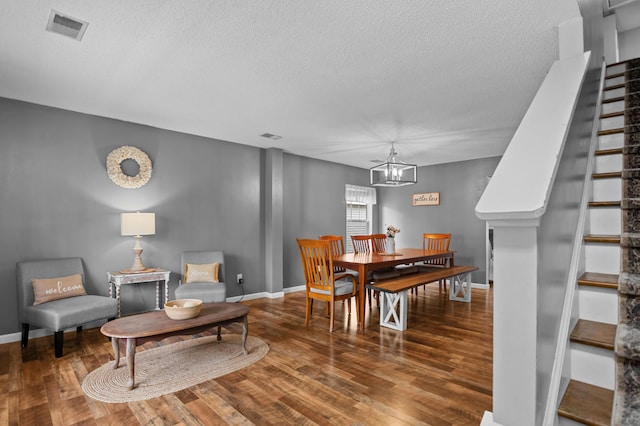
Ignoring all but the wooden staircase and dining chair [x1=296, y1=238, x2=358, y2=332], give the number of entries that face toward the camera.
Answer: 1

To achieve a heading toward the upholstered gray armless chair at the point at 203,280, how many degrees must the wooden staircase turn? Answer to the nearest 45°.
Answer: approximately 90° to its right

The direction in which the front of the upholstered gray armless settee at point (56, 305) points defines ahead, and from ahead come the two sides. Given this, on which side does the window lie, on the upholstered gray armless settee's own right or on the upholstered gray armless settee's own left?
on the upholstered gray armless settee's own left

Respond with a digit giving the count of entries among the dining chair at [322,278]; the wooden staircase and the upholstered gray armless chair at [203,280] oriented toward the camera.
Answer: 2

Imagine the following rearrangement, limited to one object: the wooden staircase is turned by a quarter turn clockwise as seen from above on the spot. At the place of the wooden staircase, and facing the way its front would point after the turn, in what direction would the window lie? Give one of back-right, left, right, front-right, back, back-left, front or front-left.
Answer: front-right

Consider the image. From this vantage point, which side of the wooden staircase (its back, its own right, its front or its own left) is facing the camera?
front

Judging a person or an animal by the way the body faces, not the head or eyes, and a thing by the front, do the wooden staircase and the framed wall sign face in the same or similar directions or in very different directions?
same or similar directions

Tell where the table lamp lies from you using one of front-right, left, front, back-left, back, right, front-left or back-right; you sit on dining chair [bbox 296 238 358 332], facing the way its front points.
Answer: back-left

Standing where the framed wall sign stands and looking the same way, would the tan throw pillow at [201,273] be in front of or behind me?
in front

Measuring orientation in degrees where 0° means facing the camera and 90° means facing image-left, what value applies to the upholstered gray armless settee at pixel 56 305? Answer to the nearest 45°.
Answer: approximately 315°

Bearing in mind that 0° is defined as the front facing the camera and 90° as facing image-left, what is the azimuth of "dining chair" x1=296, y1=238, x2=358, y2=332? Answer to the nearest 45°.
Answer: approximately 225°

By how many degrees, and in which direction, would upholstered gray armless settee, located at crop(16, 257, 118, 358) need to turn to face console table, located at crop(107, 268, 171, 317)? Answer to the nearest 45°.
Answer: approximately 45° to its left

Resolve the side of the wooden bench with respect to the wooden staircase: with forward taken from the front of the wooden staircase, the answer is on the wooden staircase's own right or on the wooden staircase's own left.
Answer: on the wooden staircase's own right
